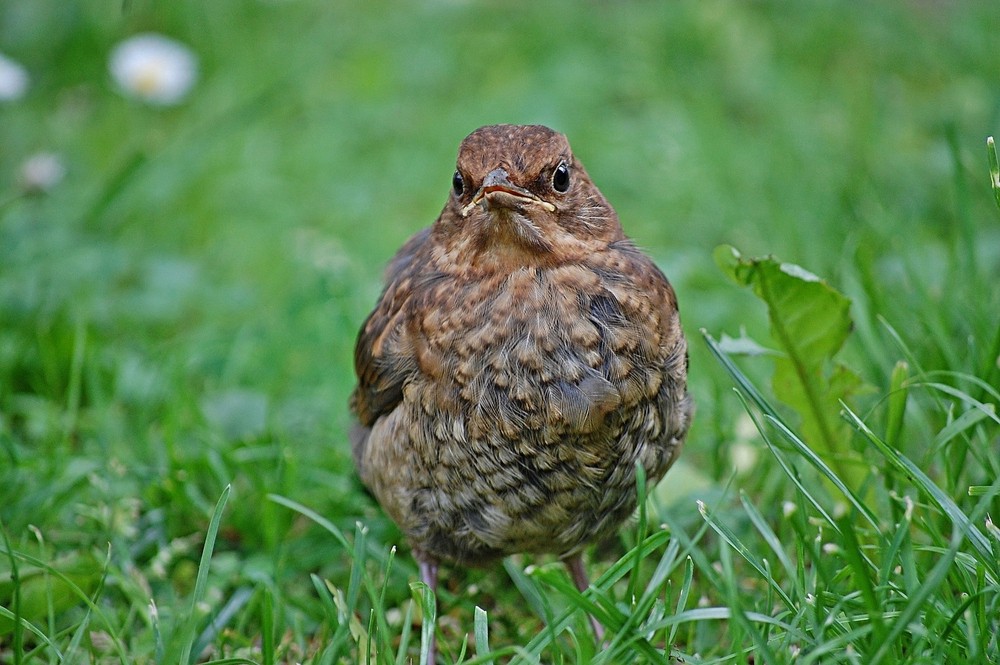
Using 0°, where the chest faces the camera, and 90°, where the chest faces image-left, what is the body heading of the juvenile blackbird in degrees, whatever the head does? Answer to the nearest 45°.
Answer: approximately 0°

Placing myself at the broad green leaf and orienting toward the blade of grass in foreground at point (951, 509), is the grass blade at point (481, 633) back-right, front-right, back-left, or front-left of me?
front-right

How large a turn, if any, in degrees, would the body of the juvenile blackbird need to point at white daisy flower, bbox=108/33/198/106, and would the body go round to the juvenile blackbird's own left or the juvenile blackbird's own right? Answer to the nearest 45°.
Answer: approximately 135° to the juvenile blackbird's own right

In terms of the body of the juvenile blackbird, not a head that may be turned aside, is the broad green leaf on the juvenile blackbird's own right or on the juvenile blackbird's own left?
on the juvenile blackbird's own left
